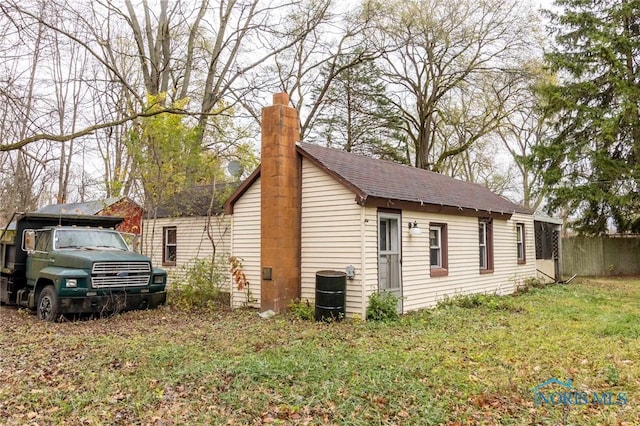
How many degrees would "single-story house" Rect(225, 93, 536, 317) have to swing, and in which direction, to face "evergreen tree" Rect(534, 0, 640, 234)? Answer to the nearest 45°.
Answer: approximately 90° to its left

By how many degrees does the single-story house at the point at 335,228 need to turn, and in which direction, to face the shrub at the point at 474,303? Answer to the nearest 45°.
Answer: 0° — it already faces it

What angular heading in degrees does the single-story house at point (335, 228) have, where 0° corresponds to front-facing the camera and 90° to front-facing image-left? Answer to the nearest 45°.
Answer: approximately 315°

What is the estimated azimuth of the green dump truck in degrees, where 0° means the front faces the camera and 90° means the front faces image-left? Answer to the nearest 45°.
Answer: approximately 315°

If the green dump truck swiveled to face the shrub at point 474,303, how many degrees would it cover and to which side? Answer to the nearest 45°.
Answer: approximately 45° to its left

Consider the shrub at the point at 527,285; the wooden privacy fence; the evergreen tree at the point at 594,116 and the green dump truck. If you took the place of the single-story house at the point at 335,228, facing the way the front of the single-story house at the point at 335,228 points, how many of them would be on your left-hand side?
3

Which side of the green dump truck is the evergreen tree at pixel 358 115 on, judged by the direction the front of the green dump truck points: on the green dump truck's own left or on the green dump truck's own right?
on the green dump truck's own left

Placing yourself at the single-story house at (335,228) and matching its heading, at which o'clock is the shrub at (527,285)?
The shrub is roughly at 9 o'clock from the single-story house.

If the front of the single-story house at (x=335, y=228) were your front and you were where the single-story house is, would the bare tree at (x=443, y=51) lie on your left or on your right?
on your left
